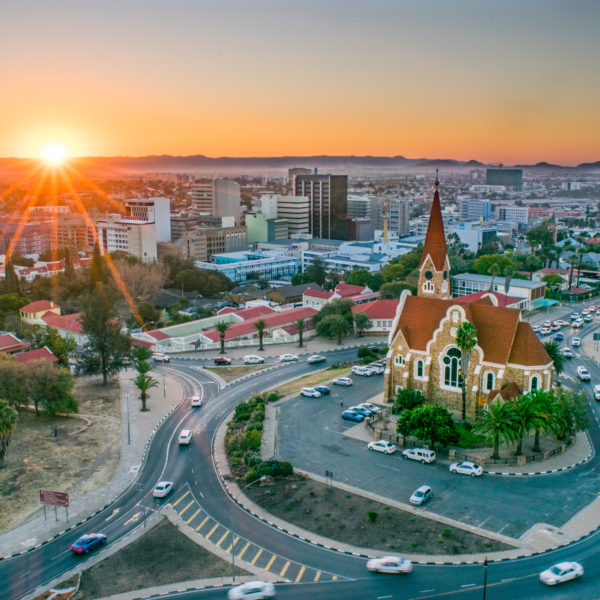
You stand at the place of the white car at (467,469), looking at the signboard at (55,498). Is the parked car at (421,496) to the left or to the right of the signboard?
left

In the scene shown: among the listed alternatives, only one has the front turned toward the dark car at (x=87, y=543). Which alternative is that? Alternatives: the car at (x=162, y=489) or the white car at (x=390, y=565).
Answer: the white car

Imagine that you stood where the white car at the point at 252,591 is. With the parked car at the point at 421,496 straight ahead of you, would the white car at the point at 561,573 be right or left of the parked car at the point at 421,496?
right

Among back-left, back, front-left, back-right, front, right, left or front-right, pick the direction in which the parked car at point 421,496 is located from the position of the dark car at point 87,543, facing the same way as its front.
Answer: front-right

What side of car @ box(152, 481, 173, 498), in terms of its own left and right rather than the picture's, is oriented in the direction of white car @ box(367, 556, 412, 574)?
right

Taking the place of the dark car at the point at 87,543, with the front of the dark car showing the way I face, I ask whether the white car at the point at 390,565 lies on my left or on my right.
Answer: on my right

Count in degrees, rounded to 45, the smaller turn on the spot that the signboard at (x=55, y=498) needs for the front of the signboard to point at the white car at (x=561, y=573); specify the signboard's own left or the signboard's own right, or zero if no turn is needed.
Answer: approximately 45° to the signboard's own left

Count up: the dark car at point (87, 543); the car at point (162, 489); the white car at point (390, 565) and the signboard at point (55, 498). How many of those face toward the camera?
1

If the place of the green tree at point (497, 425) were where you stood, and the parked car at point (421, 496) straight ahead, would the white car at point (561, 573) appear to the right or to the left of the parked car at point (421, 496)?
left

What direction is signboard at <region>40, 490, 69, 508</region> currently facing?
toward the camera

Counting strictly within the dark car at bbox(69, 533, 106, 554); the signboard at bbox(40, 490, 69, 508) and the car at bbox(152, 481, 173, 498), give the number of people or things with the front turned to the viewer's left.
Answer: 0

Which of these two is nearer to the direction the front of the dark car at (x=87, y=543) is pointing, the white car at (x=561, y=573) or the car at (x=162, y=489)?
the car

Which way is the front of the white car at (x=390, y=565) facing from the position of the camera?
facing to the left of the viewer

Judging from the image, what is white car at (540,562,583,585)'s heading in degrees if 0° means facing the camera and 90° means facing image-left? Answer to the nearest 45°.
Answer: approximately 45°

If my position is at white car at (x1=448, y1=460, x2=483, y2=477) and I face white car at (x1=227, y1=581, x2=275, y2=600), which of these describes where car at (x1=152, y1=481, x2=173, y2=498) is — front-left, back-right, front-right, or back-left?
front-right

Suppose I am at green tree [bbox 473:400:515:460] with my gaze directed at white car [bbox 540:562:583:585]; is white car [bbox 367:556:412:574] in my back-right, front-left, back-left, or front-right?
front-right

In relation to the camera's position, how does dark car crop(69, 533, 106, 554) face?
facing away from the viewer and to the right of the viewer

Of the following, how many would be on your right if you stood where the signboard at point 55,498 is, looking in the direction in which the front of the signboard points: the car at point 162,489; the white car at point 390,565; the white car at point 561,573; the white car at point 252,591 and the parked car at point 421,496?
0
